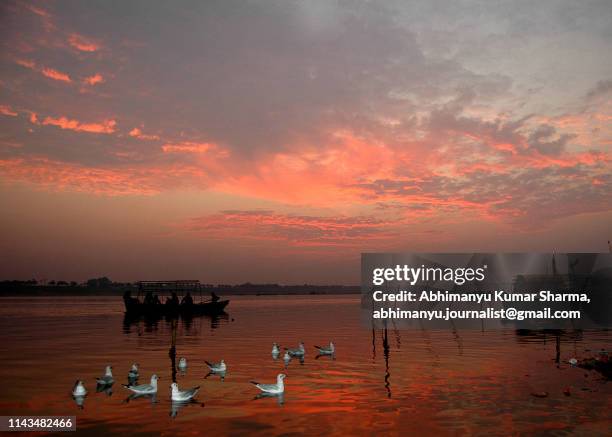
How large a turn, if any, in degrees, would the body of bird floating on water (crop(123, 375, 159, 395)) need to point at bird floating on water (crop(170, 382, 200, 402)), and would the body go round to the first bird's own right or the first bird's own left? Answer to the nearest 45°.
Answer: approximately 45° to the first bird's own right

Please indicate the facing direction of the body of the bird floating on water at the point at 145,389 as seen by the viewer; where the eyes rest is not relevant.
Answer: to the viewer's right
